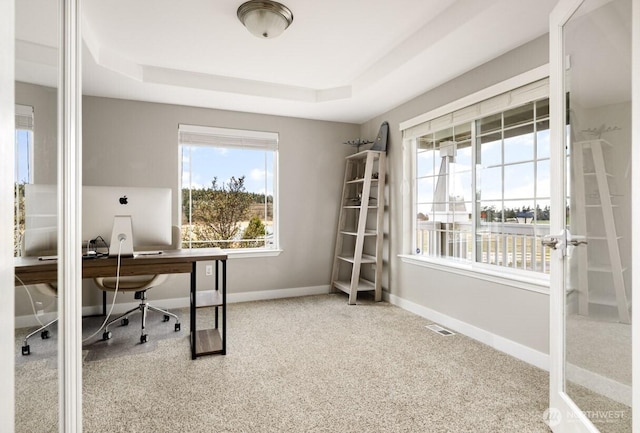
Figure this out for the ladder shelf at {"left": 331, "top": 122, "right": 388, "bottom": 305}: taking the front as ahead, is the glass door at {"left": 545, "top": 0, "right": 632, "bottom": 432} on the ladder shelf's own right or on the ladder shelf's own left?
on the ladder shelf's own left

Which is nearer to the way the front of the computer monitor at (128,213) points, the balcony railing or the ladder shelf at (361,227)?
the ladder shelf

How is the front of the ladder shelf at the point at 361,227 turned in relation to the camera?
facing the viewer and to the left of the viewer

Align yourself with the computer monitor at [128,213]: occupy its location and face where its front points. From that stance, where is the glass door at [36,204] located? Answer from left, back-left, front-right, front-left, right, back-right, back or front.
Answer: back

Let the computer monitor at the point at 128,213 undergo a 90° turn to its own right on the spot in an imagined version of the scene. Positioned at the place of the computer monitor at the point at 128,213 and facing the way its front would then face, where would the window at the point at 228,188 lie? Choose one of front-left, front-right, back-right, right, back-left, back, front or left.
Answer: front-left

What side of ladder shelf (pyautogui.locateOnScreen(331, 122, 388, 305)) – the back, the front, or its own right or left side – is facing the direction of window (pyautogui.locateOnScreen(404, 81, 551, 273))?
left

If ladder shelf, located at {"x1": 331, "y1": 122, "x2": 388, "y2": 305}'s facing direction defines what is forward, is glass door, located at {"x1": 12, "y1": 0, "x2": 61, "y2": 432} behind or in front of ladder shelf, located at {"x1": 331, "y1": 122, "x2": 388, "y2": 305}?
in front

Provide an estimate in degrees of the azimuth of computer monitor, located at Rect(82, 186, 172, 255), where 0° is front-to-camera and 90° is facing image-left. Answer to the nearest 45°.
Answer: approximately 180°

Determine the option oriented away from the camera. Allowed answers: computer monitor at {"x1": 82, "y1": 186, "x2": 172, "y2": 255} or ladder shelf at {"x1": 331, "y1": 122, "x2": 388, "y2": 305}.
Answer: the computer monitor

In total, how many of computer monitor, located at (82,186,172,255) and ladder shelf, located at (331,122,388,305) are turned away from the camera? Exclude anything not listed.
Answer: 1
